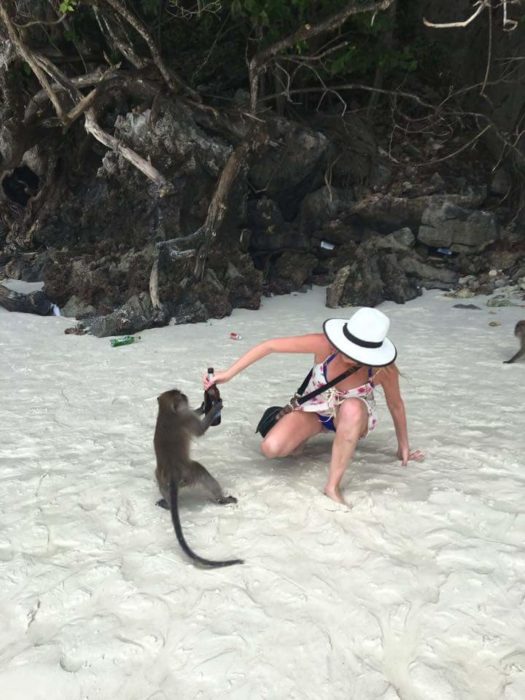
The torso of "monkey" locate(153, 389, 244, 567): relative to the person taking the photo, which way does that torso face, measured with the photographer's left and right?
facing away from the viewer and to the right of the viewer

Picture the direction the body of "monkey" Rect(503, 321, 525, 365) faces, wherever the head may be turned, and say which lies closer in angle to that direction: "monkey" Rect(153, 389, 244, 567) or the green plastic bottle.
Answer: the green plastic bottle

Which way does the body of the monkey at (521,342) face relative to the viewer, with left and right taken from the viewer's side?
facing to the left of the viewer

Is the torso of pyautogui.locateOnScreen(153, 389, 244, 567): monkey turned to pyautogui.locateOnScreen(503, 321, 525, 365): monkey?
yes

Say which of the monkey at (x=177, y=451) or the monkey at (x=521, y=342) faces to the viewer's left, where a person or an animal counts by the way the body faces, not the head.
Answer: the monkey at (x=521, y=342)

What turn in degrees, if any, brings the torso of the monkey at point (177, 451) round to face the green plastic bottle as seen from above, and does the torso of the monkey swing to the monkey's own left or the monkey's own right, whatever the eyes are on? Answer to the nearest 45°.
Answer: approximately 45° to the monkey's own left

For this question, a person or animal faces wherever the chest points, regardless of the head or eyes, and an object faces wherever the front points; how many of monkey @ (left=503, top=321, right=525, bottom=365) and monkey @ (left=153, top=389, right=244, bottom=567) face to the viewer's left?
1

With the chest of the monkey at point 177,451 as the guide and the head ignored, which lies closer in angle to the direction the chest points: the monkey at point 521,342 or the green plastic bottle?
the monkey

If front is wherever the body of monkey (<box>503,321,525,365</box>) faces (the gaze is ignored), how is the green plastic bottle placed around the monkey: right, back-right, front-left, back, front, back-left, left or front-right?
front
